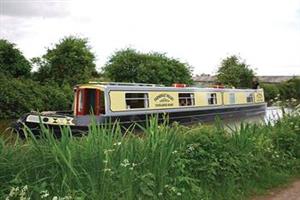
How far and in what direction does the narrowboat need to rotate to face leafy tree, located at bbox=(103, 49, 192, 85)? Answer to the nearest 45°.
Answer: approximately 135° to its right

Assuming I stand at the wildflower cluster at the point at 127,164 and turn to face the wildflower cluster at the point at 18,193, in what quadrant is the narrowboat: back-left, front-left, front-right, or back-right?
back-right

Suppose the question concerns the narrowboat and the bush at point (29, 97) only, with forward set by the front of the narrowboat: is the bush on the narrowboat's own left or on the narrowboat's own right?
on the narrowboat's own right

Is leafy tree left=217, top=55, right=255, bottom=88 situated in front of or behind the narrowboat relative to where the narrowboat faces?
behind

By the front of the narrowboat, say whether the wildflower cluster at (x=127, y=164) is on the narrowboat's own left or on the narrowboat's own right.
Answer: on the narrowboat's own left
